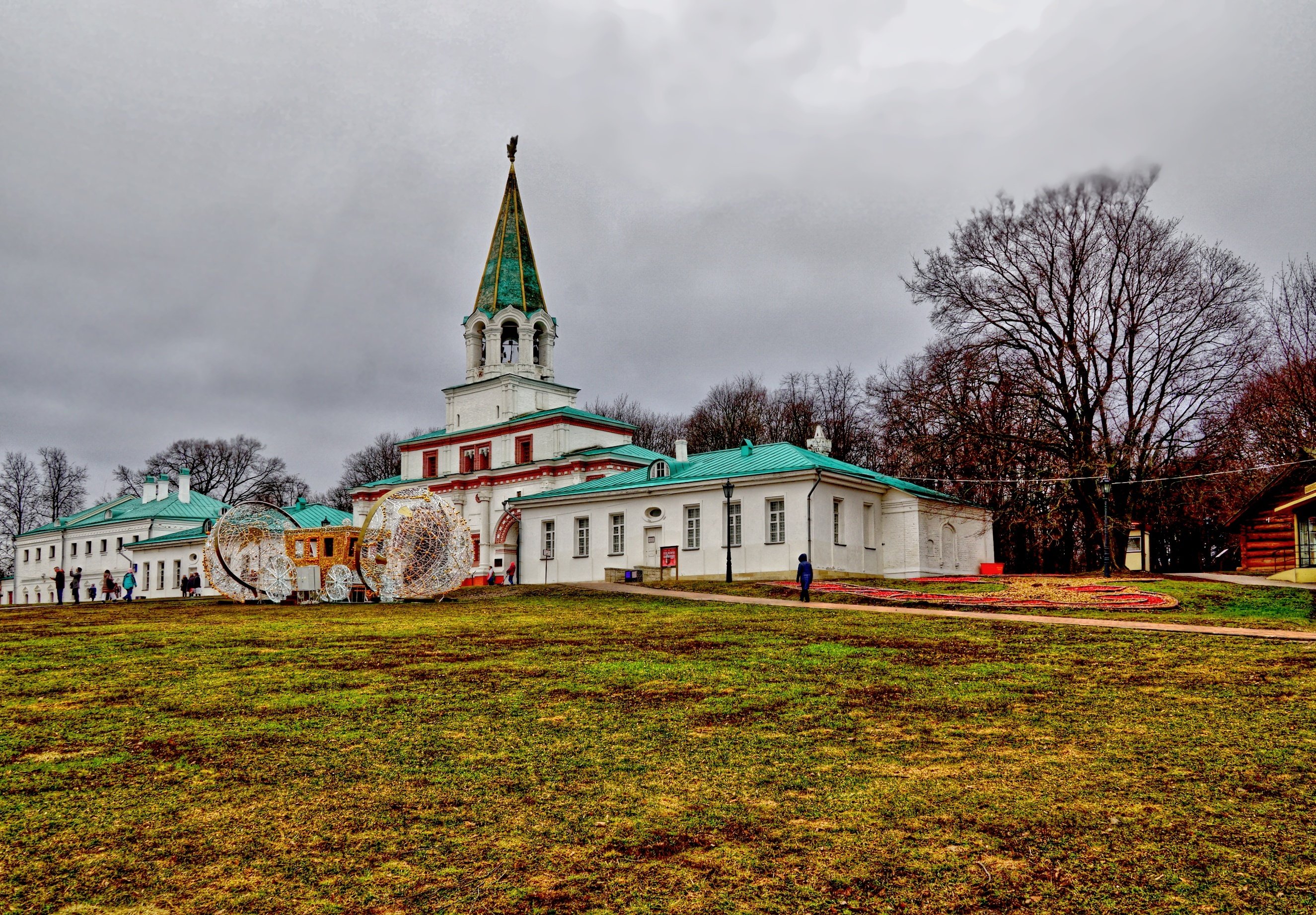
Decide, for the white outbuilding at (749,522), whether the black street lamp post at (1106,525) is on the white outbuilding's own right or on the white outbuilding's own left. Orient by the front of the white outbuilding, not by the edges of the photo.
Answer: on the white outbuilding's own left

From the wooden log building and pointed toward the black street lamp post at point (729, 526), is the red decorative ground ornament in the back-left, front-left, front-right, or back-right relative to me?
front-left

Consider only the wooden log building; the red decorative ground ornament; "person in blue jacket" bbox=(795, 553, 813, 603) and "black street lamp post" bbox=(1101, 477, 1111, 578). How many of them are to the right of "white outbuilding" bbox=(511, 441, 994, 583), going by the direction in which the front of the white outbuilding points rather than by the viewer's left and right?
0

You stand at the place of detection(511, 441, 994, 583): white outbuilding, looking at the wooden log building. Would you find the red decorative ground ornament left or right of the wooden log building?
right

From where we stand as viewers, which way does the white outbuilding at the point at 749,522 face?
facing the viewer and to the left of the viewer

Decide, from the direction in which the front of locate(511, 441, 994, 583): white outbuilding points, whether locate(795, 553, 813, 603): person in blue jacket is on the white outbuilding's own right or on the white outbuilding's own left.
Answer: on the white outbuilding's own left

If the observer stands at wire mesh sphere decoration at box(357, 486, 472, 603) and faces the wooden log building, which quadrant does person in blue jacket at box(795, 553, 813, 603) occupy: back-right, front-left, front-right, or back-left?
front-right

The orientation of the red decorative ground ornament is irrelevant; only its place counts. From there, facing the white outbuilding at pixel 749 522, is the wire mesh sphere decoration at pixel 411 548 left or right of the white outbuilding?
left

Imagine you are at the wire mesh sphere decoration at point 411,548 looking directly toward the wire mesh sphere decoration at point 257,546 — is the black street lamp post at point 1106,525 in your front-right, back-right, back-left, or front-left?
back-right

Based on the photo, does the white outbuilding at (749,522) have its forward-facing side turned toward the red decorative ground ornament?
no

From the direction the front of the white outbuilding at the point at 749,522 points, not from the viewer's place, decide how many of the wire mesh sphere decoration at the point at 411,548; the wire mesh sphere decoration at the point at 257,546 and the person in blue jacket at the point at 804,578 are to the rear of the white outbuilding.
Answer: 0

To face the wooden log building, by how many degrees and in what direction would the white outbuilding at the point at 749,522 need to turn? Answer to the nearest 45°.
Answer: approximately 135° to its left

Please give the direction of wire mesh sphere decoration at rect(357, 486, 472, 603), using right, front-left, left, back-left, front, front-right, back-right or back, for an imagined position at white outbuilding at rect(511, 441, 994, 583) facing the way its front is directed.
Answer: front
